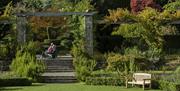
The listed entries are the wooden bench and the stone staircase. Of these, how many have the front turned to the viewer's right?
0

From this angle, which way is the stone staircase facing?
toward the camera

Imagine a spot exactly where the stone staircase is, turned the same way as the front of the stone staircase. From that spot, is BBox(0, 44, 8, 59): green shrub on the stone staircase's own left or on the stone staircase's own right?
on the stone staircase's own right

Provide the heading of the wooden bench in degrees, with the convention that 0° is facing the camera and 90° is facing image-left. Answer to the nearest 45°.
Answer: approximately 45°
